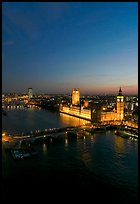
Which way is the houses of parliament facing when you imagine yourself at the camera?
facing the viewer and to the left of the viewer
